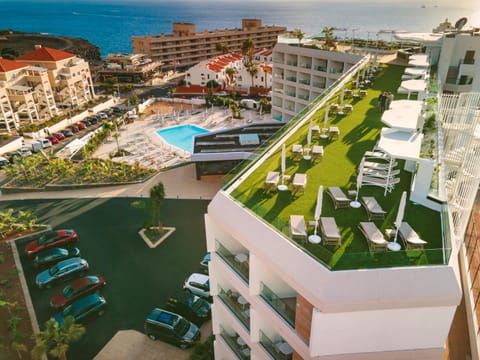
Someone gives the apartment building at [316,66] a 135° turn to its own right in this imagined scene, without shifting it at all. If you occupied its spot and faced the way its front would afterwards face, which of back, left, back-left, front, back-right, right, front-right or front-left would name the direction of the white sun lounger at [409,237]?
back

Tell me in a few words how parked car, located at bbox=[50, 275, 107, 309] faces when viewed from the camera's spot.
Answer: facing the viewer and to the left of the viewer

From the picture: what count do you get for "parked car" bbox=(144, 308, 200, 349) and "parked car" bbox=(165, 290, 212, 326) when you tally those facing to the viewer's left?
0

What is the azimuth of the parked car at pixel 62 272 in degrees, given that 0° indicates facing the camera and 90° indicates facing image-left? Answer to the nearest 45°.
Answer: approximately 45°

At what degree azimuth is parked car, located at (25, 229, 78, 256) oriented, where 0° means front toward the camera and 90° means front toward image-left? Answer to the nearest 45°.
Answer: approximately 45°

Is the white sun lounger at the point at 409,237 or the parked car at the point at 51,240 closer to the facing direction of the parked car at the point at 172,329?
the white sun lounger

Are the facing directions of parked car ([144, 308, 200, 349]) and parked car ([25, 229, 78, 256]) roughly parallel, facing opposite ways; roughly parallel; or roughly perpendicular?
roughly perpendicular
